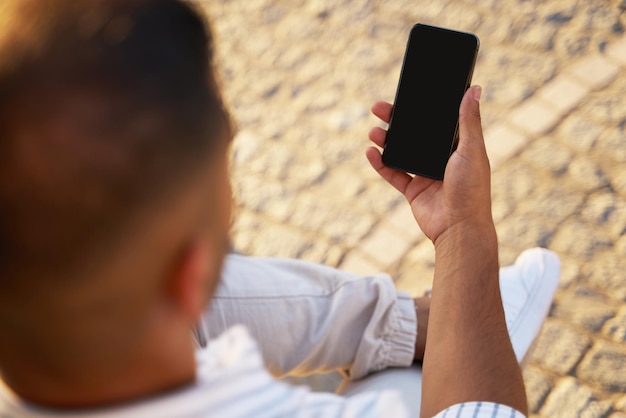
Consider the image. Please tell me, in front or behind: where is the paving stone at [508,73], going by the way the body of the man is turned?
in front

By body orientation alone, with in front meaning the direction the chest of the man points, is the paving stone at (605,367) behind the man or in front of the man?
in front

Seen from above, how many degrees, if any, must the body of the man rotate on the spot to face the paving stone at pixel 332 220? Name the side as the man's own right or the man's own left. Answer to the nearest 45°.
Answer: approximately 45° to the man's own left

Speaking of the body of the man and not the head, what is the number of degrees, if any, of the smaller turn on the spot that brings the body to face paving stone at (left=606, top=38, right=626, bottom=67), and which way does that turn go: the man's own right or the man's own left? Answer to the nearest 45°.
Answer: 0° — they already face it

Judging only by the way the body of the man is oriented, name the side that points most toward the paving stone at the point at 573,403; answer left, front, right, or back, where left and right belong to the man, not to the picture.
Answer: front

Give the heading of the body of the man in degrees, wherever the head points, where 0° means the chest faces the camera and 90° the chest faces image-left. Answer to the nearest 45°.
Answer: approximately 225°

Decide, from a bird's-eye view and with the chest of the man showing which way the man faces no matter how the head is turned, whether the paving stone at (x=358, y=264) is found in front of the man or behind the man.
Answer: in front

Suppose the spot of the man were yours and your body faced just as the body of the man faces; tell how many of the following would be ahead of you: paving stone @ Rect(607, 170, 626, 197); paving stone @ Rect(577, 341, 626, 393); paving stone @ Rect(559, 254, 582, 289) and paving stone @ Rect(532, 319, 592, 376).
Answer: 4

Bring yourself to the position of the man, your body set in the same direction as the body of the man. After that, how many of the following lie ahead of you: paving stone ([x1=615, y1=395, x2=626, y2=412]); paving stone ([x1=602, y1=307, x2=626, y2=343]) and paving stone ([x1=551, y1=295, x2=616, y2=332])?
3

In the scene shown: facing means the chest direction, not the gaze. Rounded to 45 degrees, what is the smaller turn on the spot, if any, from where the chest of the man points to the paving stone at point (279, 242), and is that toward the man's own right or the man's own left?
approximately 45° to the man's own left

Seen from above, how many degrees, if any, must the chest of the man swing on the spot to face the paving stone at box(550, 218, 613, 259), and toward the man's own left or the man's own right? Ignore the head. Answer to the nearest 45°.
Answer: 0° — they already face it

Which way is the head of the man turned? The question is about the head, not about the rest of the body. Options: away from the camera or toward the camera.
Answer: away from the camera
